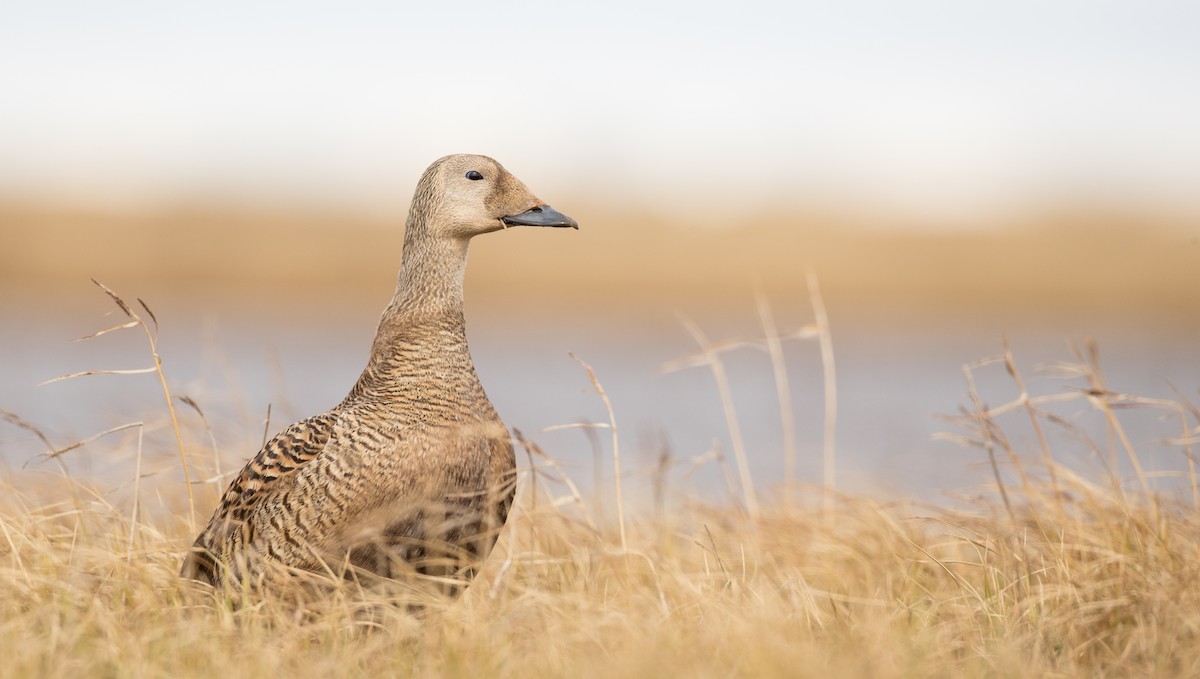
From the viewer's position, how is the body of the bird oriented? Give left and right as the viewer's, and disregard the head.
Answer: facing the viewer and to the right of the viewer
